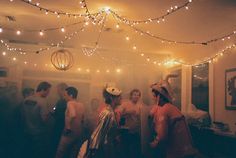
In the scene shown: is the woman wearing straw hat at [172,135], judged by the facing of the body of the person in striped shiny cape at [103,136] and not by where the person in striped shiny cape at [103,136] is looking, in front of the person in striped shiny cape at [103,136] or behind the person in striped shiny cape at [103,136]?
in front

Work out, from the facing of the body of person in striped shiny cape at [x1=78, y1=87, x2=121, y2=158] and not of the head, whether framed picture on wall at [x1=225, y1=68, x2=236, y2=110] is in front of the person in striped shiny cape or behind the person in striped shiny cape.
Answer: in front

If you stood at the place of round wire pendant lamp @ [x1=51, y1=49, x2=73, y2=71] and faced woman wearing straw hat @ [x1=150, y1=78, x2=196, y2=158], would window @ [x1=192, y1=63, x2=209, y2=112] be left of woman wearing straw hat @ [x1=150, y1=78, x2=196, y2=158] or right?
left

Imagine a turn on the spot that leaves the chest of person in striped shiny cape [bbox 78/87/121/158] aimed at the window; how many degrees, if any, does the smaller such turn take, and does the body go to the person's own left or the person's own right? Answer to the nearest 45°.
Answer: approximately 45° to the person's own left

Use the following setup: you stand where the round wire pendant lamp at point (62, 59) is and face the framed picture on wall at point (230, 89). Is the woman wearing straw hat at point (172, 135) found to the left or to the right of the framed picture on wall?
right

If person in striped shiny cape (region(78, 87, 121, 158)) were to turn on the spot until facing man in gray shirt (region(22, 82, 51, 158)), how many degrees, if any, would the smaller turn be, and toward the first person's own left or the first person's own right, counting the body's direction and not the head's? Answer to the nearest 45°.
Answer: approximately 135° to the first person's own left

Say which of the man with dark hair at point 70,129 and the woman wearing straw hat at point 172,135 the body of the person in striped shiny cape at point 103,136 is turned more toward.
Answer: the woman wearing straw hat

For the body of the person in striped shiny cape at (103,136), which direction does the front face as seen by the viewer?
to the viewer's right
